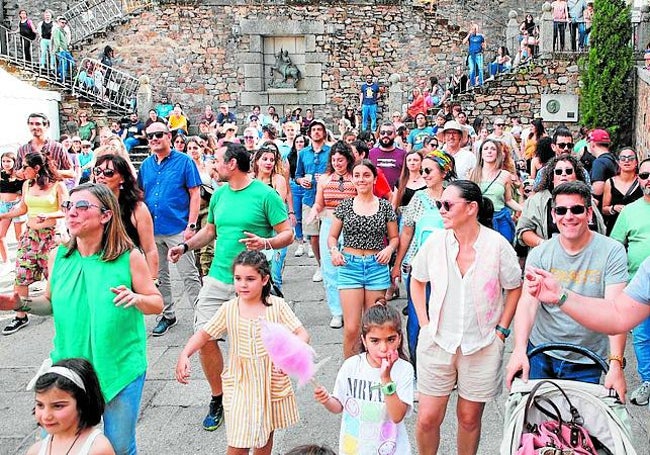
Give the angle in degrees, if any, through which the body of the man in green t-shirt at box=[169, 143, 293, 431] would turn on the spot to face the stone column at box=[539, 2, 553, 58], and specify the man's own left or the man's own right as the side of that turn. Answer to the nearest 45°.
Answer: approximately 180°

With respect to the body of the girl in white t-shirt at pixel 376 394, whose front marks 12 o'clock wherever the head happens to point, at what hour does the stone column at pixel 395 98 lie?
The stone column is roughly at 6 o'clock from the girl in white t-shirt.

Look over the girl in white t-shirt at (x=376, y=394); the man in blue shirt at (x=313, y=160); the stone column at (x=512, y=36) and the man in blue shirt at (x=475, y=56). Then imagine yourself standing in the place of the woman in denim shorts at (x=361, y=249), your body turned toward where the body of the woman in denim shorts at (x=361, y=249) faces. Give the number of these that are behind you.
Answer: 3

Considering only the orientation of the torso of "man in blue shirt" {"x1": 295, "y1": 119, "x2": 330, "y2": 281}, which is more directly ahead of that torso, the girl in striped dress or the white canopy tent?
the girl in striped dress

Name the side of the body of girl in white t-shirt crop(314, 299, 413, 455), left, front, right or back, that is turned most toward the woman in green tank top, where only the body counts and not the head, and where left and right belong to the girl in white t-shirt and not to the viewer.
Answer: right

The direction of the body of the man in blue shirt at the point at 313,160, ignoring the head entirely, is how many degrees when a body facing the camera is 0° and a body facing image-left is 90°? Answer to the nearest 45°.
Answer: approximately 0°

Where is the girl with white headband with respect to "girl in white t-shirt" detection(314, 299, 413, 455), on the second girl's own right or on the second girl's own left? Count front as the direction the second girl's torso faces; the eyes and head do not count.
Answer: on the second girl's own right

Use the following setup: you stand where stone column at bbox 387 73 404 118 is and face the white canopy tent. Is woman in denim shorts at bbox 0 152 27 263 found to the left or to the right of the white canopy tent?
left
